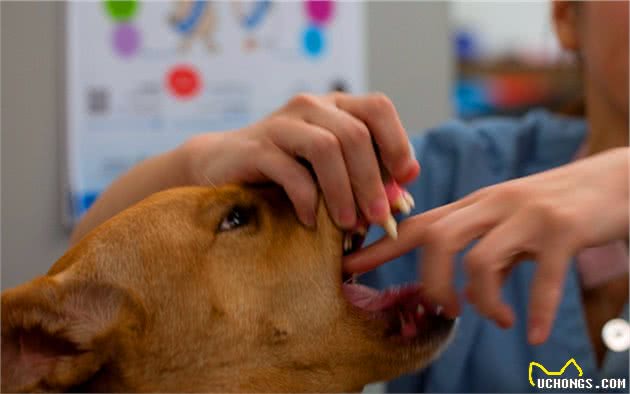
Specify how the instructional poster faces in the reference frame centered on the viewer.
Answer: facing the viewer

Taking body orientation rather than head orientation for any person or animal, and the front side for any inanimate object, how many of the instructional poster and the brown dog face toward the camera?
1

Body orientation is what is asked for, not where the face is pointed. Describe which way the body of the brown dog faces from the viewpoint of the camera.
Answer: to the viewer's right

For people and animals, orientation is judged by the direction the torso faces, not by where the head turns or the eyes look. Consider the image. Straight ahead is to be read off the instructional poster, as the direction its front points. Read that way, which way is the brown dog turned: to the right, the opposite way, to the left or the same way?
to the left

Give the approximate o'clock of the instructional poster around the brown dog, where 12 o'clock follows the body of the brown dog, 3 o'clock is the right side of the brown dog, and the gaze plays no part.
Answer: The instructional poster is roughly at 9 o'clock from the brown dog.

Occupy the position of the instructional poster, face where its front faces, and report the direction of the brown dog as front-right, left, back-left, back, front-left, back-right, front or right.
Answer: front
